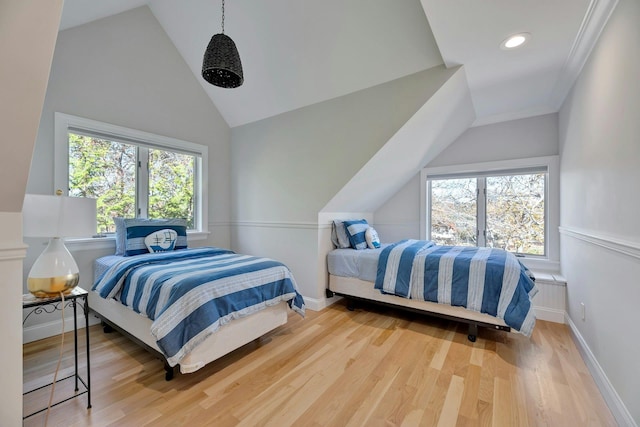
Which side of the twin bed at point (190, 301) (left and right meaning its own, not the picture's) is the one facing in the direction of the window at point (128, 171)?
back

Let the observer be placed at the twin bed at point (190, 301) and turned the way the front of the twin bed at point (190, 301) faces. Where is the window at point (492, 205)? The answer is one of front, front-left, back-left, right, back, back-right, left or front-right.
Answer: front-left

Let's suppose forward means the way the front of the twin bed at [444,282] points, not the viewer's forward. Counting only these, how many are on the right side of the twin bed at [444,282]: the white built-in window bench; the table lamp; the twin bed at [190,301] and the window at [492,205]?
2

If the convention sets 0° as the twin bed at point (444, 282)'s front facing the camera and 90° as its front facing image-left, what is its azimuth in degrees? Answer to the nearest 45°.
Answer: approximately 315°

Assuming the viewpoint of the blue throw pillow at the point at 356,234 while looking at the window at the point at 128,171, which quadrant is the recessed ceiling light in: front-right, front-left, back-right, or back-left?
back-left

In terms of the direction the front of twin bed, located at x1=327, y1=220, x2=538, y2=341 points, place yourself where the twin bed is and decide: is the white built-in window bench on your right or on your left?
on your left

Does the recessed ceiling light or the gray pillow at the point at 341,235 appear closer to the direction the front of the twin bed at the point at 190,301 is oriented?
the recessed ceiling light
